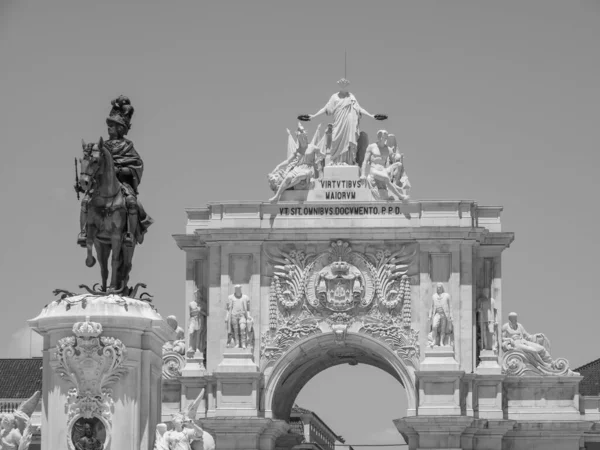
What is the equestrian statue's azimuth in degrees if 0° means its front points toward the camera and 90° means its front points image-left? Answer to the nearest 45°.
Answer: approximately 45°
